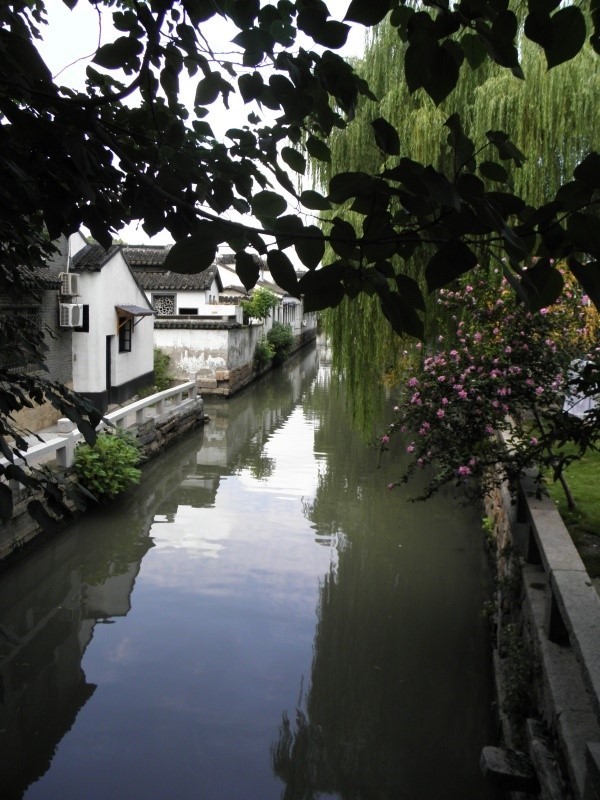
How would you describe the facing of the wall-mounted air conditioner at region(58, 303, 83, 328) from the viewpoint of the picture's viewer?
facing the viewer and to the right of the viewer

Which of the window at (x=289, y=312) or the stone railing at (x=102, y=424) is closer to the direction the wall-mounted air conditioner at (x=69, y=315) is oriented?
the stone railing

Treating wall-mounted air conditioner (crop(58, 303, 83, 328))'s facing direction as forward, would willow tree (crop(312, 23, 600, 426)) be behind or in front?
in front

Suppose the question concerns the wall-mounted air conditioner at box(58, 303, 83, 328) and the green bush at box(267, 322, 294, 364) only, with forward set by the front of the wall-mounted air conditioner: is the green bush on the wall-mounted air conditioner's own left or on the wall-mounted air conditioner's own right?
on the wall-mounted air conditioner's own left

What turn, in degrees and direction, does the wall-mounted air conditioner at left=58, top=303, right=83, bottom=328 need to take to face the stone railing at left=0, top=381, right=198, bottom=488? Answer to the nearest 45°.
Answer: approximately 45° to its right

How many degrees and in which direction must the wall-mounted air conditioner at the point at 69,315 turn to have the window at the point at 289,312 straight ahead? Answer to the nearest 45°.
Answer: approximately 90° to its left

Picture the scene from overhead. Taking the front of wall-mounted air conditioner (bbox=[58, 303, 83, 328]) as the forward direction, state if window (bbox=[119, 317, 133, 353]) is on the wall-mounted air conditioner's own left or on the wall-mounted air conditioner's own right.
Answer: on the wall-mounted air conditioner's own left

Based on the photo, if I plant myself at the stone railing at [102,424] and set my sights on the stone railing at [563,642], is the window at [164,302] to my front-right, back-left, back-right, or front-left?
back-left

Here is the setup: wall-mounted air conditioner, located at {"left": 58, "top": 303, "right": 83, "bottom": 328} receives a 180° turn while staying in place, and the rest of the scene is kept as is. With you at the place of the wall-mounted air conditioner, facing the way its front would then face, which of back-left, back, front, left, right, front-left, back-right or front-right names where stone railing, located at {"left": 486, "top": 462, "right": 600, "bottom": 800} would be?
back-left

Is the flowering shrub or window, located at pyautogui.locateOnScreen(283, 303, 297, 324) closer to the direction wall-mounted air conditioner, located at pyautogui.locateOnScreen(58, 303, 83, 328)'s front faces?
the flowering shrub
